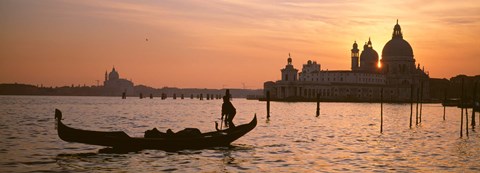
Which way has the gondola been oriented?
to the viewer's left
